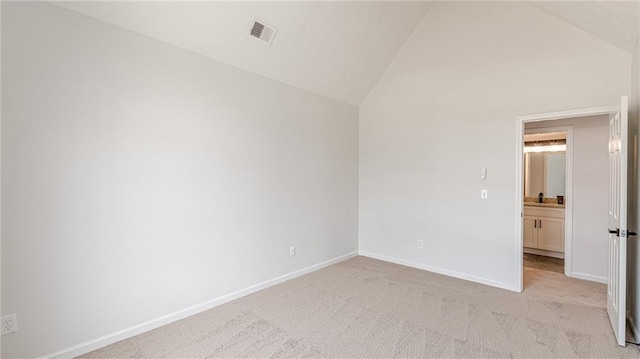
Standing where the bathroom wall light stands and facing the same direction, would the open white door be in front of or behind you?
in front

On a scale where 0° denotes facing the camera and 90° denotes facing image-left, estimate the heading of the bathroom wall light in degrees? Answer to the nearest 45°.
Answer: approximately 0°

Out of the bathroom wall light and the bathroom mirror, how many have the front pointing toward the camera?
2

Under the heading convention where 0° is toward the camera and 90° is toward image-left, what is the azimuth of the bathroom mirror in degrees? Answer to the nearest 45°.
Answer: approximately 0°

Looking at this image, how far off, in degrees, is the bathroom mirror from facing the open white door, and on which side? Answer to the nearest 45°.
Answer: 0° — it already faces it

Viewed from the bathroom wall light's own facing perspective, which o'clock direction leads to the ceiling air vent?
The ceiling air vent is roughly at 1 o'clock from the bathroom wall light.
